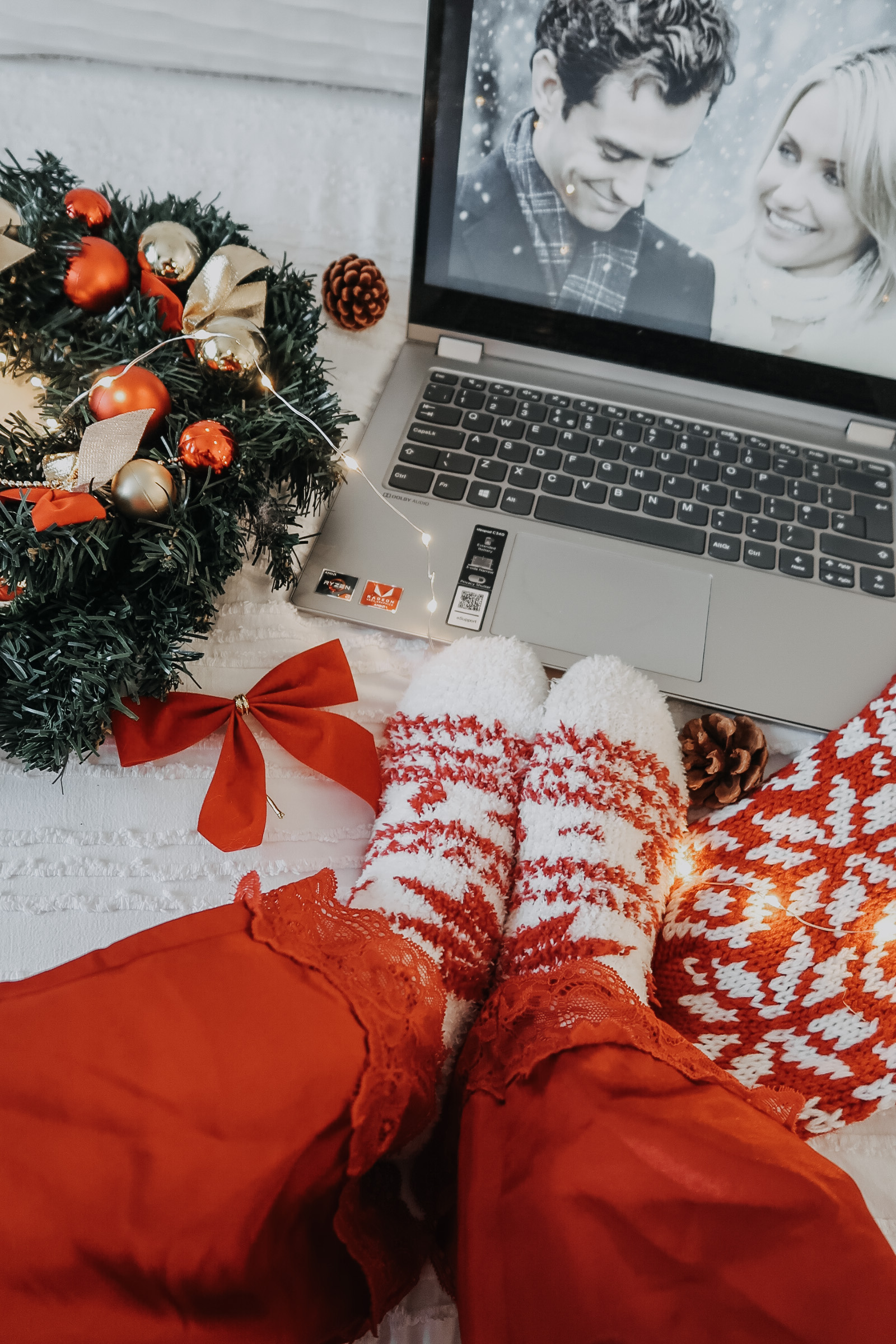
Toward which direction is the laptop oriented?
toward the camera
